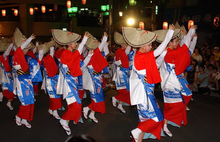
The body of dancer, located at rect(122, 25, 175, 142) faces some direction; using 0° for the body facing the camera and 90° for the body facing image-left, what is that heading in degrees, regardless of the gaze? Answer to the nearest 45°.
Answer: approximately 270°

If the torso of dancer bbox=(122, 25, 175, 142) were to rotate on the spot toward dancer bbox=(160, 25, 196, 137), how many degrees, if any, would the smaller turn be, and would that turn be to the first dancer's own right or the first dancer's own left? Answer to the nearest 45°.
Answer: approximately 45° to the first dancer's own left

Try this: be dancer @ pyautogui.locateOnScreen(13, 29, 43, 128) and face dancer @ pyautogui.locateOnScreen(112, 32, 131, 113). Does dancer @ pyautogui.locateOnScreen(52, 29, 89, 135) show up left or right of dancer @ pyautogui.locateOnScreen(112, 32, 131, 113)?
right

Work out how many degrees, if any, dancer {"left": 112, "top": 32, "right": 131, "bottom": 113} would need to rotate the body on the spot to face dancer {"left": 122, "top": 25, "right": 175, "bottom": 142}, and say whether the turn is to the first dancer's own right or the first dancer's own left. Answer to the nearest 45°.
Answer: approximately 45° to the first dancer's own right

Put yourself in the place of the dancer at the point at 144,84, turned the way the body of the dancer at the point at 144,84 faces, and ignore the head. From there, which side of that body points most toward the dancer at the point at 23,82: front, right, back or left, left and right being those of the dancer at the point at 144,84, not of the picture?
back
